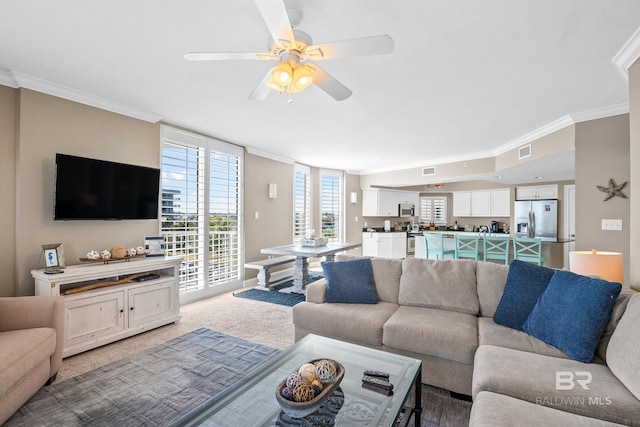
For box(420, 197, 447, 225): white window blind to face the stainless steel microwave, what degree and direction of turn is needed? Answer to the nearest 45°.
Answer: approximately 45° to its right

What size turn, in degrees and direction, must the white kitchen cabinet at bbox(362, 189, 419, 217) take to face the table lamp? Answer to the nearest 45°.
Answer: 0° — it already faces it

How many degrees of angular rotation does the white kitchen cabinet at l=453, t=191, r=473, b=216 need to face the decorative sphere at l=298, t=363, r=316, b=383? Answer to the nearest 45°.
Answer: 0° — it already faces it

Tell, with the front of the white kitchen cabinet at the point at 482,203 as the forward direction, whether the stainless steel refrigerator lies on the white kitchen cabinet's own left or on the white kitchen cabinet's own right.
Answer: on the white kitchen cabinet's own left

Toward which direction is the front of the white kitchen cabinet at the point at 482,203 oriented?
toward the camera

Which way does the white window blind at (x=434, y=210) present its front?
toward the camera

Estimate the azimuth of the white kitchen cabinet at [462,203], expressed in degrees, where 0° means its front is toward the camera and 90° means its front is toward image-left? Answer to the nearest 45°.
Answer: approximately 0°

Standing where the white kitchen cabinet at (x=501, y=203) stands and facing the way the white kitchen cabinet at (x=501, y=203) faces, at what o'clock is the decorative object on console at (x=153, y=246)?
The decorative object on console is roughly at 1 o'clock from the white kitchen cabinet.

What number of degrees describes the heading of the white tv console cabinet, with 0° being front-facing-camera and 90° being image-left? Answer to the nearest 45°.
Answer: approximately 315°

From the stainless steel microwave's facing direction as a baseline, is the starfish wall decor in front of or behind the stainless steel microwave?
in front

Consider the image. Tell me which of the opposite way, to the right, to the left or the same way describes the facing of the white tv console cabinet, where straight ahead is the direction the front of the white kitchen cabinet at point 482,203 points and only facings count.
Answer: to the left

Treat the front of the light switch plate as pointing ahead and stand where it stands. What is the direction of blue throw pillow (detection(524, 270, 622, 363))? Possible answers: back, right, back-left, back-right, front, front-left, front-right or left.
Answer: front

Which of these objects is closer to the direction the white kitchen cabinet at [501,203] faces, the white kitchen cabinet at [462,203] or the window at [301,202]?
the window

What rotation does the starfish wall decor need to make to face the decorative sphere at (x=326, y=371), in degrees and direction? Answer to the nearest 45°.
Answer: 0° — it already faces it

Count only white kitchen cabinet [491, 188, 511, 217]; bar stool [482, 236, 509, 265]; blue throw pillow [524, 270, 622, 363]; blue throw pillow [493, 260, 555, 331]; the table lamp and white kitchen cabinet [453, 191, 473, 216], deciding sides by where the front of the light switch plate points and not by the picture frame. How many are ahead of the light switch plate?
3
